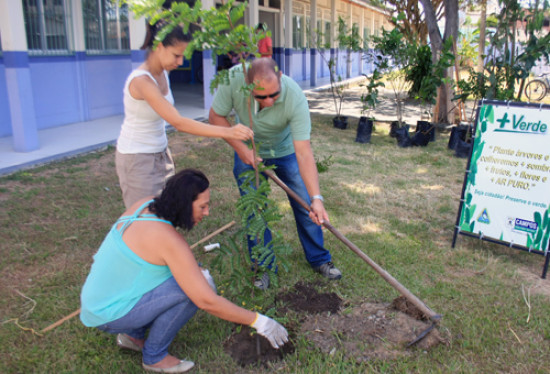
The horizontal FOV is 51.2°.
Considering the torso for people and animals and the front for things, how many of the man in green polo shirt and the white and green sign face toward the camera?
2

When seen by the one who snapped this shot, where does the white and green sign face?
facing the viewer

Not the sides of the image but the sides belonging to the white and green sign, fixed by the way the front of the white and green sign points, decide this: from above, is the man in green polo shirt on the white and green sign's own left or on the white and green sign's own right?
on the white and green sign's own right

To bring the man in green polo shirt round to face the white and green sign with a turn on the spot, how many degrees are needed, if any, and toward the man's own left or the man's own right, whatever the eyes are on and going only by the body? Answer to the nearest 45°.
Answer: approximately 90° to the man's own left

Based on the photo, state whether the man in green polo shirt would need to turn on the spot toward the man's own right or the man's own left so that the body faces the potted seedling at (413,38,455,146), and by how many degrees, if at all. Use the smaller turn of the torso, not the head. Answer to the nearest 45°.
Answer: approximately 135° to the man's own left

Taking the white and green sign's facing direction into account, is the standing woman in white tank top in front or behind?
in front

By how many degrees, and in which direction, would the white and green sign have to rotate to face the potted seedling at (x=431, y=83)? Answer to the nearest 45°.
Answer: approximately 180°

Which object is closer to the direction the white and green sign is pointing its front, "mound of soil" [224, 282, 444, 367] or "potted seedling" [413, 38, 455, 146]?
the mound of soil

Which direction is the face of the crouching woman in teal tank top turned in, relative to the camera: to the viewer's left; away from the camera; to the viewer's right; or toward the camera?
to the viewer's right

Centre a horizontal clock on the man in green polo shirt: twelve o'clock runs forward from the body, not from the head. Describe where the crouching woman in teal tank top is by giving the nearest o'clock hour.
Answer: The crouching woman in teal tank top is roughly at 1 o'clock from the man in green polo shirt.
